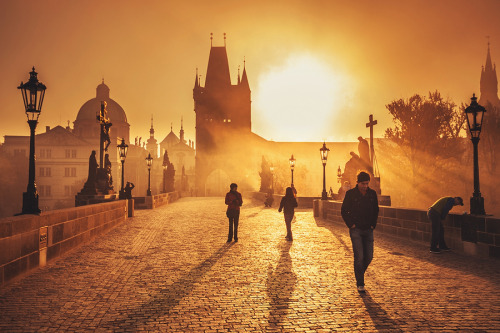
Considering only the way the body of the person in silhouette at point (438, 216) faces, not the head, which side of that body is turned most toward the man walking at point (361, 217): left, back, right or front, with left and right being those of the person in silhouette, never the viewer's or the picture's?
right

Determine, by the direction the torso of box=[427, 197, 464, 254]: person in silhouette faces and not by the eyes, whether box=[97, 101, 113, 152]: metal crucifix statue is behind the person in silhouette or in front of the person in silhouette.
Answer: behind

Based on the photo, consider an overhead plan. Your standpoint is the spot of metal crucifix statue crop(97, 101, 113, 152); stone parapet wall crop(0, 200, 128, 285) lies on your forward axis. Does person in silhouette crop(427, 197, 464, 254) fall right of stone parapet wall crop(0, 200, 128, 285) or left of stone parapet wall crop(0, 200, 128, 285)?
left

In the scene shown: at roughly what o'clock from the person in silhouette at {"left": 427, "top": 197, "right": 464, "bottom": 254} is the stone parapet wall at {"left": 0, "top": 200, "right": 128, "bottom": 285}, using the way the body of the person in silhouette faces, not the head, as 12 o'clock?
The stone parapet wall is roughly at 5 o'clock from the person in silhouette.

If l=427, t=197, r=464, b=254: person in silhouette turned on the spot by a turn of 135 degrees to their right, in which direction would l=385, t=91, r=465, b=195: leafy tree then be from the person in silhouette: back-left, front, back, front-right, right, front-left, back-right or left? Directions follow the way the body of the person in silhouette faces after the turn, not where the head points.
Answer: back-right

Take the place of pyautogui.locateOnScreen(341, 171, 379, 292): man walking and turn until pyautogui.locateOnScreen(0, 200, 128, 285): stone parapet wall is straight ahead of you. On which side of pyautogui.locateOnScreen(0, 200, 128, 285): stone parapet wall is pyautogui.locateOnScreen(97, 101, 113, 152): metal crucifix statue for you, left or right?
right

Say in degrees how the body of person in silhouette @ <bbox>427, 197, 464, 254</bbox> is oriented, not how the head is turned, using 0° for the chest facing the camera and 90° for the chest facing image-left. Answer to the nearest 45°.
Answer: approximately 270°

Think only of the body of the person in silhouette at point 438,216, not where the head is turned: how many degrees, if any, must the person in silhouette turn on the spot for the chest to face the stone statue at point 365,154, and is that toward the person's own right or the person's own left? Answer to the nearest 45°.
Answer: approximately 90° to the person's own left
